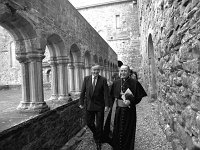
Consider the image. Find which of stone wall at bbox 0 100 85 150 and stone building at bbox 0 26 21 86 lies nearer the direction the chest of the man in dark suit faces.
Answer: the stone wall

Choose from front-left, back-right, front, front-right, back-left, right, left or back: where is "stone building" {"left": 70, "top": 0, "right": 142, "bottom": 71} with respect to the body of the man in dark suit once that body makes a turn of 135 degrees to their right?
front-right

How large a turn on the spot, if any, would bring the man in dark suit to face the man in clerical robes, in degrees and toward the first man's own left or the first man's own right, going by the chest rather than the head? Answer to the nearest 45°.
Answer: approximately 45° to the first man's own left

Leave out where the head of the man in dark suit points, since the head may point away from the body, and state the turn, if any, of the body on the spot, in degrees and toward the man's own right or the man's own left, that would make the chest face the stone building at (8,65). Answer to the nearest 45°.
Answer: approximately 135° to the man's own right

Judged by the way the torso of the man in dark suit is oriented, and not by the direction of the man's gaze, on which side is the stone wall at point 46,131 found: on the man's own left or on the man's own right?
on the man's own right

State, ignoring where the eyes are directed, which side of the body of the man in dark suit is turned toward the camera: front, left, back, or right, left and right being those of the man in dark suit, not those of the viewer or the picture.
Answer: front

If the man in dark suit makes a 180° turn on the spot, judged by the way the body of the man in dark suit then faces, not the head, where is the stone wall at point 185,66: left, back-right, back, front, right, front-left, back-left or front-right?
back-right
